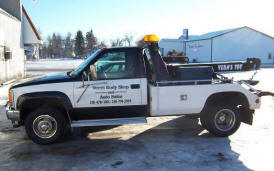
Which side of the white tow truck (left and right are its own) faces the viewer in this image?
left

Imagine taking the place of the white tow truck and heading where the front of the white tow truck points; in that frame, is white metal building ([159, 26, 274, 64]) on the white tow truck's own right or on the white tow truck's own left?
on the white tow truck's own right

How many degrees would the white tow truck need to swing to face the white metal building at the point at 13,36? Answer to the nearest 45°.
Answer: approximately 45° to its right
